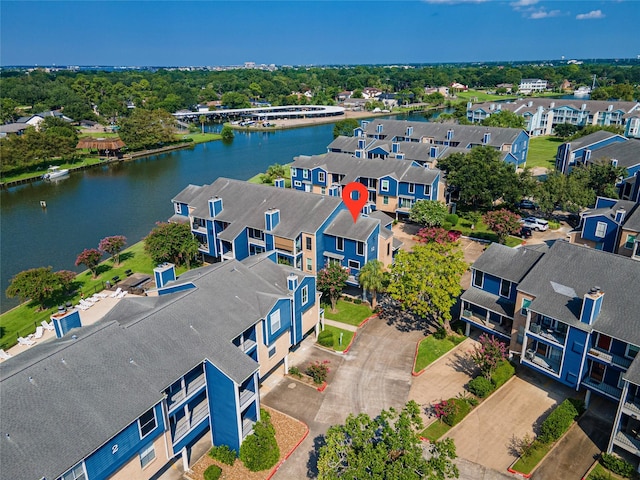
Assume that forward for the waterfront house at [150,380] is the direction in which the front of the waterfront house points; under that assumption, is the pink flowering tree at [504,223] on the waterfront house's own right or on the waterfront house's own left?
on the waterfront house's own left

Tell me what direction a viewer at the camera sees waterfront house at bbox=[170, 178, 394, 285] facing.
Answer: facing the viewer and to the left of the viewer

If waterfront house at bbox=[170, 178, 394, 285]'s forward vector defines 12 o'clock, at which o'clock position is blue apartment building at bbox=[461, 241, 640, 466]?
blue apartment building at bbox=[461, 241, 640, 466] is roughly at 9 o'clock from waterfront house at bbox=[170, 178, 394, 285].

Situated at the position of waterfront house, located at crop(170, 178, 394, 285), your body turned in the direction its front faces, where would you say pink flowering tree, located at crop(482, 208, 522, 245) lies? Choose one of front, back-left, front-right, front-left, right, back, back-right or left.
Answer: back-left

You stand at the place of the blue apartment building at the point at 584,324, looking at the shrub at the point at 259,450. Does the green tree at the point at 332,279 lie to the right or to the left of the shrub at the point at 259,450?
right

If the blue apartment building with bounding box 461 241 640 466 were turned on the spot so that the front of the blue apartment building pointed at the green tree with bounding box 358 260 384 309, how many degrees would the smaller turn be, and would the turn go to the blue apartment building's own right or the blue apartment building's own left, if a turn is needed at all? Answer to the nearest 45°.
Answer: approximately 45° to the blue apartment building's own right

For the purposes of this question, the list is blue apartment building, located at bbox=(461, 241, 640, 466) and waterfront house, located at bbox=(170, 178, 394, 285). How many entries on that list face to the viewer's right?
0

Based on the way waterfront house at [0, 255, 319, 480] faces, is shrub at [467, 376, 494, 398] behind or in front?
in front

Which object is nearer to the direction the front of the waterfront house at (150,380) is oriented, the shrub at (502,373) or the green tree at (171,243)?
the shrub

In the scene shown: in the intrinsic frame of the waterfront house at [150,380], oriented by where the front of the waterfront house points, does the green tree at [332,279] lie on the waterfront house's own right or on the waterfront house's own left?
on the waterfront house's own left

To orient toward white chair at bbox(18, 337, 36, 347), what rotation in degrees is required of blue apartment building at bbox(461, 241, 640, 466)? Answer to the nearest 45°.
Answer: approximately 45° to its right

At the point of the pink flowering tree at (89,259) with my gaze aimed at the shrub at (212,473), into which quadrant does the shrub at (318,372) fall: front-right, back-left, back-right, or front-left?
front-left

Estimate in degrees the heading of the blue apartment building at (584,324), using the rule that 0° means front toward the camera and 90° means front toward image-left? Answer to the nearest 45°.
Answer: approximately 45°

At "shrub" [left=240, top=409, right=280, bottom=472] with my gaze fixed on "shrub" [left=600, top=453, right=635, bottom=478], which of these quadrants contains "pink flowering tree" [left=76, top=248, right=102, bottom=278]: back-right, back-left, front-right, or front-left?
back-left

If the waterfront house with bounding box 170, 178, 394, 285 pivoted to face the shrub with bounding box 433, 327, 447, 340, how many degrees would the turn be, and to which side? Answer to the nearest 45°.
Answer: approximately 90° to its left

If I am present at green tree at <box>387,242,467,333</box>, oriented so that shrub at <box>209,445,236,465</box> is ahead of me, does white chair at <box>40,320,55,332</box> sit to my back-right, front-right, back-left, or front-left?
front-right

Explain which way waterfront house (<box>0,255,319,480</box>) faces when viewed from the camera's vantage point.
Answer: facing the viewer and to the right of the viewer

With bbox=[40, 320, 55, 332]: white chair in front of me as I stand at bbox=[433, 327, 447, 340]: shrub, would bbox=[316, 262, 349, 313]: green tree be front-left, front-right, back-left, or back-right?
front-right
